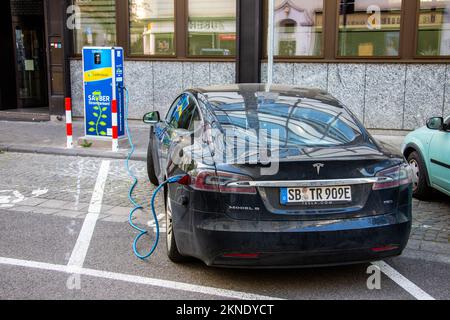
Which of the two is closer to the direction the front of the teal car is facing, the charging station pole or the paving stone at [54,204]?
the charging station pole

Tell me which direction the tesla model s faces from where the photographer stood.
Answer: facing away from the viewer and to the left of the viewer

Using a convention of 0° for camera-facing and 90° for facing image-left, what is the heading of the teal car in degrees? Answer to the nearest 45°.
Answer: approximately 135°

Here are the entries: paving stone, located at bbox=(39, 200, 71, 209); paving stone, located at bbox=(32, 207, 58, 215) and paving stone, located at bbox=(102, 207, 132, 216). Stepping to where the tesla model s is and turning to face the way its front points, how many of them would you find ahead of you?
0

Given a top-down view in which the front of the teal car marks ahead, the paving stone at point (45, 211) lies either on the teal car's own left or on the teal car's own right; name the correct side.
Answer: on the teal car's own left

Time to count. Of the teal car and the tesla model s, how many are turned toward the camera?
0

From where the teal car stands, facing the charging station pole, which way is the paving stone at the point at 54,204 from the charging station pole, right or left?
left

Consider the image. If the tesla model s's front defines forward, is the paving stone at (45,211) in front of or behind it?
in front

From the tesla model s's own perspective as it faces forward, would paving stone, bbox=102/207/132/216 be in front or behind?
in front
